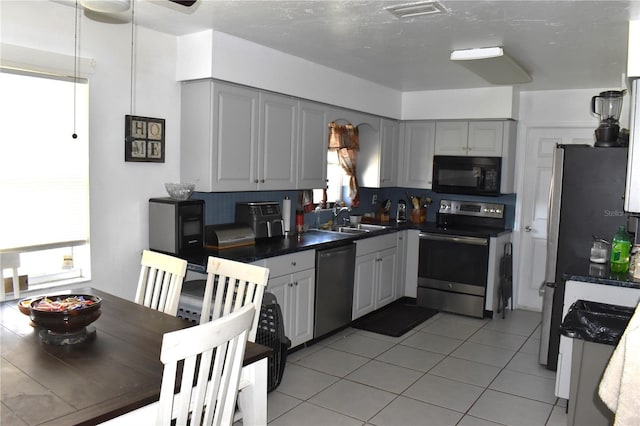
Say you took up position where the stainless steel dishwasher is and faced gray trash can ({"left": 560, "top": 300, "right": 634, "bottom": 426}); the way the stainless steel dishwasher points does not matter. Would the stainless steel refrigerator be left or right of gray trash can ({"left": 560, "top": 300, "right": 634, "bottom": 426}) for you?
left

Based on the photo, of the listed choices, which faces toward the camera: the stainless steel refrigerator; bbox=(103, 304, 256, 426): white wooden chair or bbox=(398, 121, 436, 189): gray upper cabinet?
the gray upper cabinet

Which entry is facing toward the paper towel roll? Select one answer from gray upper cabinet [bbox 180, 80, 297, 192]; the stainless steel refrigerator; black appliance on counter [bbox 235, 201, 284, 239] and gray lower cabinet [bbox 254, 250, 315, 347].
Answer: the stainless steel refrigerator

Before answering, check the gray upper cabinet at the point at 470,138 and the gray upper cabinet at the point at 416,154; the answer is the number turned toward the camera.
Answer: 2

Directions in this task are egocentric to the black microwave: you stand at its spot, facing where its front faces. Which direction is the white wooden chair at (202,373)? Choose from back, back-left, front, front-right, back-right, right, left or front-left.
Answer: front

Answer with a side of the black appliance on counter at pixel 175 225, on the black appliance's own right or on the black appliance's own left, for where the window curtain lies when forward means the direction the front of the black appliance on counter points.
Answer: on the black appliance's own left

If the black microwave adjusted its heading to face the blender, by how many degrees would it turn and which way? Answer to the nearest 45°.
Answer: approximately 45° to its left

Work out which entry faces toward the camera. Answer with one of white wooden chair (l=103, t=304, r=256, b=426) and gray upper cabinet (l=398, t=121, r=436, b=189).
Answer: the gray upper cabinet

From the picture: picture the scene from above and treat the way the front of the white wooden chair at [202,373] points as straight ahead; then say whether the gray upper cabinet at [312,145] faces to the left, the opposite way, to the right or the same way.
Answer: the opposite way

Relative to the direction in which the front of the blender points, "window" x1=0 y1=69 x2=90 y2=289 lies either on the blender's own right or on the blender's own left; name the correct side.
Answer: on the blender's own right

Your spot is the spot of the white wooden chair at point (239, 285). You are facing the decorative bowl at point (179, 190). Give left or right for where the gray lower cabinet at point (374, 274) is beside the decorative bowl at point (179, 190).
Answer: right

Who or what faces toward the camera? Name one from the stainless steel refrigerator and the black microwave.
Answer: the black microwave

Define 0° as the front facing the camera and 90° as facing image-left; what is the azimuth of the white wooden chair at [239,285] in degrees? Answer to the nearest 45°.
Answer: approximately 45°

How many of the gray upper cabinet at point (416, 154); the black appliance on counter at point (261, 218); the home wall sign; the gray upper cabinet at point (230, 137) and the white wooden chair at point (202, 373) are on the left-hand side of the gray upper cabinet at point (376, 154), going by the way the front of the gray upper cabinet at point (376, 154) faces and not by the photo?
1

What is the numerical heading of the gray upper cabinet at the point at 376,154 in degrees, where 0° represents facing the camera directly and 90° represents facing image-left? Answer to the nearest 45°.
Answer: approximately 315°

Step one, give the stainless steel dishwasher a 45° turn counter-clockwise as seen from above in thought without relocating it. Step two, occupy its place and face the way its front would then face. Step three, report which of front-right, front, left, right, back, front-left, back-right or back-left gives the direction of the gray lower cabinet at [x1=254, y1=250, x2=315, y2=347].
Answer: back-right

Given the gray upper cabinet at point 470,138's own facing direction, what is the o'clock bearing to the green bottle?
The green bottle is roughly at 11 o'clock from the gray upper cabinet.

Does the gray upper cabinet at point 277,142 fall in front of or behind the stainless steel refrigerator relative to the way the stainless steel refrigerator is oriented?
in front

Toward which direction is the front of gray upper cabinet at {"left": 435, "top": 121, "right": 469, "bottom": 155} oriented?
toward the camera
